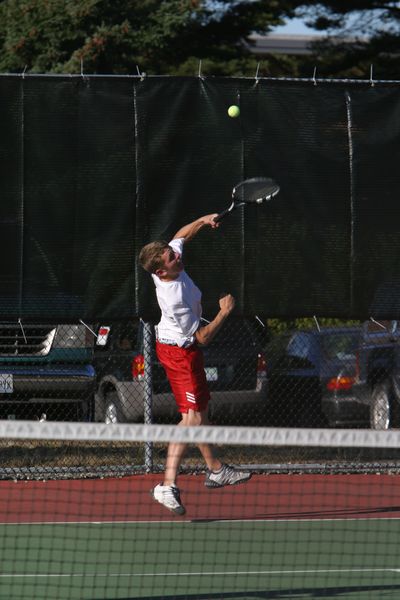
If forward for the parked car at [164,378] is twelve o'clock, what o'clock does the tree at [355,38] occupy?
The tree is roughly at 2 o'clock from the parked car.

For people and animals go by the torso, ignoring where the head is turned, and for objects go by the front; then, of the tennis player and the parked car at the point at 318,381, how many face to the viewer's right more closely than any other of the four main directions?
1

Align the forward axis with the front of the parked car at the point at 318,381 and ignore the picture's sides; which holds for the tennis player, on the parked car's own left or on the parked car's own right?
on the parked car's own left

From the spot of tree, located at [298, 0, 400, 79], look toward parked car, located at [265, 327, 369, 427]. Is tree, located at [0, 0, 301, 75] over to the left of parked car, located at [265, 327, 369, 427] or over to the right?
right

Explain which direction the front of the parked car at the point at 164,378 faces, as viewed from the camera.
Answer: facing away from the viewer and to the left of the viewer

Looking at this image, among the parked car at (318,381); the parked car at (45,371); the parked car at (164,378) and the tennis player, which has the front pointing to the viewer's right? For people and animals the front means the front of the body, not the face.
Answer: the tennis player

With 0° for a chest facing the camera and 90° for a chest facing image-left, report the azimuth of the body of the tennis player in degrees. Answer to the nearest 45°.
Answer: approximately 270°

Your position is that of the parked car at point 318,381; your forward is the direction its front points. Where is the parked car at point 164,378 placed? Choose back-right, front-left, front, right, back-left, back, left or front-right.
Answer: left

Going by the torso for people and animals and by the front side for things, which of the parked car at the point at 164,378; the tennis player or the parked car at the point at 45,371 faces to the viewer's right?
the tennis player
